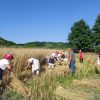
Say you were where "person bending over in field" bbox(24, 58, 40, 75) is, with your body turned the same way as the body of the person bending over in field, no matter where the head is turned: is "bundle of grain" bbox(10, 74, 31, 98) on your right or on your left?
on your left

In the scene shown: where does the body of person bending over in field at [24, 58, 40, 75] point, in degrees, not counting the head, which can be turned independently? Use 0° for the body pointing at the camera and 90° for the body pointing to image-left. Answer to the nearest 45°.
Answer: approximately 90°
